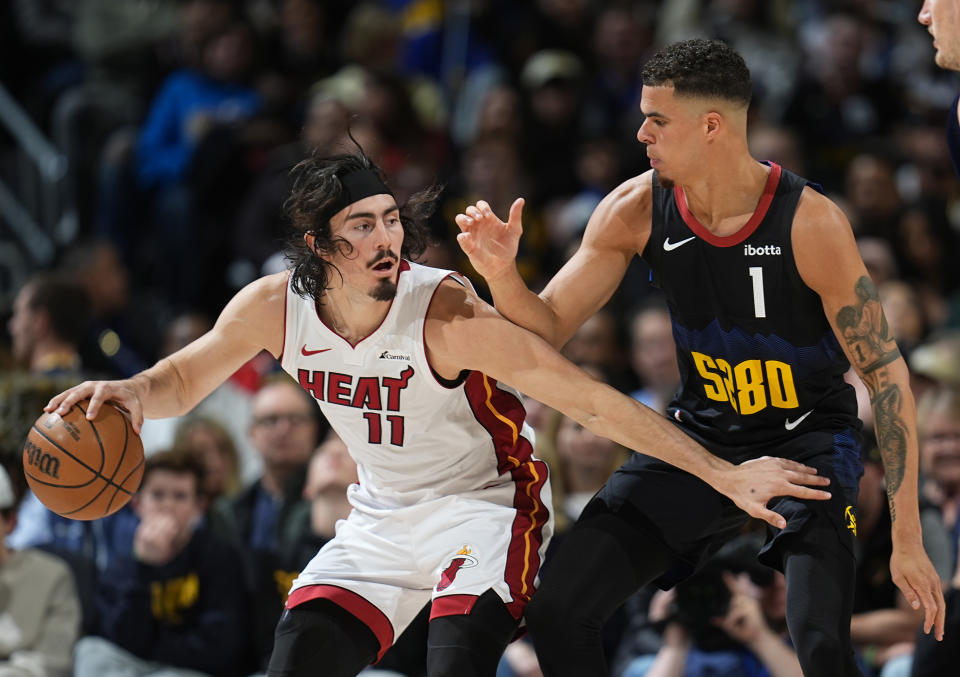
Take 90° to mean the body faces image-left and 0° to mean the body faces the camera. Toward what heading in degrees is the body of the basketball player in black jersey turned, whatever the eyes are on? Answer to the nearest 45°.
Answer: approximately 0°

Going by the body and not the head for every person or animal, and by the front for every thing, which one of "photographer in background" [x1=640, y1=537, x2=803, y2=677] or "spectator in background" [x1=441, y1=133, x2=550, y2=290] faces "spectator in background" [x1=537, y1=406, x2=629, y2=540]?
"spectator in background" [x1=441, y1=133, x2=550, y2=290]

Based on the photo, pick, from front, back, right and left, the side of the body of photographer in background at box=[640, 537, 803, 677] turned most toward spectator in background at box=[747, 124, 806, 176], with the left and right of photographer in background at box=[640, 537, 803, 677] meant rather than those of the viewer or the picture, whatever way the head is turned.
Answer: back

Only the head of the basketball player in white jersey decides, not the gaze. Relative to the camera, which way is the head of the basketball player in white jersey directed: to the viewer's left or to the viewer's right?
to the viewer's right

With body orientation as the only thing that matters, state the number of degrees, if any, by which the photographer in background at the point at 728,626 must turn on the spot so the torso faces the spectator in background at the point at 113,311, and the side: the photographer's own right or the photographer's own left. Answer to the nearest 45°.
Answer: approximately 135° to the photographer's own right

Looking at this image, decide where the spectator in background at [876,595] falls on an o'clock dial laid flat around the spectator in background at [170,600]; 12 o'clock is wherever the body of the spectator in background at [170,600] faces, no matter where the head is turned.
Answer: the spectator in background at [876,595] is roughly at 10 o'clock from the spectator in background at [170,600].

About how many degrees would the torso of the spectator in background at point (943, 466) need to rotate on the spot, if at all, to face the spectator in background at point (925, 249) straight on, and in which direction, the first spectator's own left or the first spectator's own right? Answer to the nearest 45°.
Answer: approximately 180°

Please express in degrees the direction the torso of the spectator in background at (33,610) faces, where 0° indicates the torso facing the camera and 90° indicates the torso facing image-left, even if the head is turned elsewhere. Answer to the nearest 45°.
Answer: approximately 0°

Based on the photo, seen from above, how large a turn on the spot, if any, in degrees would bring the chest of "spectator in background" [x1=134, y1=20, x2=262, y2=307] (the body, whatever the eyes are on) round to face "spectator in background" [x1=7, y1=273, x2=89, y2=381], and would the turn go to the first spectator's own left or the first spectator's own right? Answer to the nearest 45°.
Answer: approximately 90° to the first spectator's own right
